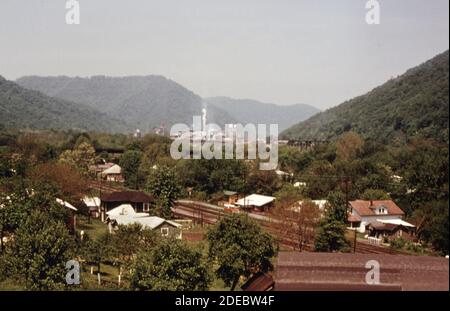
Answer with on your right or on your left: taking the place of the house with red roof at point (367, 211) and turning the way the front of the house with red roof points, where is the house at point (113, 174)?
on your right

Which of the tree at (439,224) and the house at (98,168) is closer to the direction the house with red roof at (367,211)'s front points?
the tree

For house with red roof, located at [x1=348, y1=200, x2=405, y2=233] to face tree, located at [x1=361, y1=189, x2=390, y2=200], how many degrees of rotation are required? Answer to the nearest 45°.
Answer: approximately 180°

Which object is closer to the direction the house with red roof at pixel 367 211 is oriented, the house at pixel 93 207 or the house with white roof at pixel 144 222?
the house with white roof

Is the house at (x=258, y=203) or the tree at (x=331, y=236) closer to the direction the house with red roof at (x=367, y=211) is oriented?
the tree

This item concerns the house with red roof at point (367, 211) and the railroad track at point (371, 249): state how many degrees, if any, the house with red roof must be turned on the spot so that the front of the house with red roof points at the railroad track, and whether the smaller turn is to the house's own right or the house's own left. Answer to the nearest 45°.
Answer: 0° — it already faces it

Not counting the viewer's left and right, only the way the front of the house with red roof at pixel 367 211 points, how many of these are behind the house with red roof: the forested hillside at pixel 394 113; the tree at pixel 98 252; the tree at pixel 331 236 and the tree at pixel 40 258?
1

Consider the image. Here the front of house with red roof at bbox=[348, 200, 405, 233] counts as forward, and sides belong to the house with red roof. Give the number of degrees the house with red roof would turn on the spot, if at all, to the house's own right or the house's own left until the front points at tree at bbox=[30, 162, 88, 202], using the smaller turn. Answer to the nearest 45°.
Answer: approximately 90° to the house's own right

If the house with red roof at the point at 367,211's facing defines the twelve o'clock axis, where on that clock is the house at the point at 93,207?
The house is roughly at 3 o'clock from the house with red roof.

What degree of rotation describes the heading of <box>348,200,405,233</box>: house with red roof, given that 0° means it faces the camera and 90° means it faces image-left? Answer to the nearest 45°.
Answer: approximately 0°

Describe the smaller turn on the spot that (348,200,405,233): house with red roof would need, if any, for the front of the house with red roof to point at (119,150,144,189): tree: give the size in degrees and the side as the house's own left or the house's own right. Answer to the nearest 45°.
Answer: approximately 135° to the house's own right

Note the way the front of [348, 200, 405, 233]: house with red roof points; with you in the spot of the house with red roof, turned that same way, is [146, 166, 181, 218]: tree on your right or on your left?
on your right

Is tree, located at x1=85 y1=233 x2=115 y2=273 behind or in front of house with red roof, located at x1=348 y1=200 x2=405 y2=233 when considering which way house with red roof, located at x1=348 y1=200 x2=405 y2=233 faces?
in front

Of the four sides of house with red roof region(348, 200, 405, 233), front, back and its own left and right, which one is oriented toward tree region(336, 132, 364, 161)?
back
